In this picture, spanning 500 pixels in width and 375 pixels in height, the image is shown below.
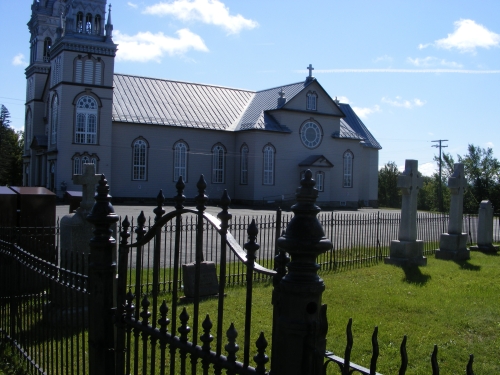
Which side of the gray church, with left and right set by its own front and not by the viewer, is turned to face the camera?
left

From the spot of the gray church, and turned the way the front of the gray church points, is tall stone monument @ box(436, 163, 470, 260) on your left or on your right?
on your left

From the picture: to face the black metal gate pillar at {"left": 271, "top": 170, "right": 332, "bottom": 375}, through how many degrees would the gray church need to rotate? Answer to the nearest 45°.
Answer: approximately 90° to its left

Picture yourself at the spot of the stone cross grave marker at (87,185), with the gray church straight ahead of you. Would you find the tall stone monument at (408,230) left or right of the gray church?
right

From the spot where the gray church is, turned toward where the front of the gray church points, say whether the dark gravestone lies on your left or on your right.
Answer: on your left

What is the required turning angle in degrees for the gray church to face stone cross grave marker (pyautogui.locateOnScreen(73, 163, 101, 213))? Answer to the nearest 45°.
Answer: approximately 90° to its left

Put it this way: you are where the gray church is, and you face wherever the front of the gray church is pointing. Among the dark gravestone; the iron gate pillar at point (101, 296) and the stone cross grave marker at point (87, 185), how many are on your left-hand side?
3

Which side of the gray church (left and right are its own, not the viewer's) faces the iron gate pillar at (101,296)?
left
